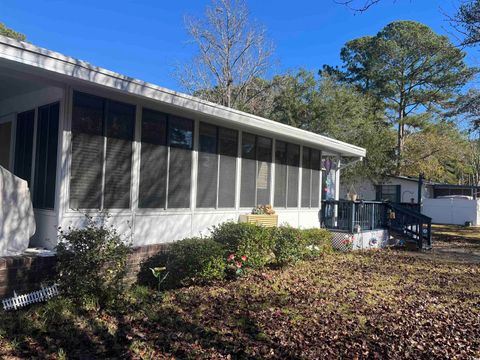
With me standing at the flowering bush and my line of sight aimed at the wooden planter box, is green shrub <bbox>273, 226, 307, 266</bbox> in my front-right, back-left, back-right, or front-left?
front-right

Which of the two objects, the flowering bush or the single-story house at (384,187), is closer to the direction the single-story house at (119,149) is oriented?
the flowering bush

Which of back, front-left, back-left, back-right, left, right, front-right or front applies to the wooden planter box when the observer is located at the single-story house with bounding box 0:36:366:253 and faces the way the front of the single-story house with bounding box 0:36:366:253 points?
front

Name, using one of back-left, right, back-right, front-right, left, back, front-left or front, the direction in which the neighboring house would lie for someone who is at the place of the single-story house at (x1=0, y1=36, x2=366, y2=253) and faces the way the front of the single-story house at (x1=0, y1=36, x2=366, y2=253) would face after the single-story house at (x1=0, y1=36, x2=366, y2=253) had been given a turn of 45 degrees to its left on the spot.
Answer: front-left

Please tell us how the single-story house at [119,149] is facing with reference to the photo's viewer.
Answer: facing the viewer and to the right of the viewer

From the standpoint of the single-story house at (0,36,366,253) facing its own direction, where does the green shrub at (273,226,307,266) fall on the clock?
The green shrub is roughly at 10 o'clock from the single-story house.

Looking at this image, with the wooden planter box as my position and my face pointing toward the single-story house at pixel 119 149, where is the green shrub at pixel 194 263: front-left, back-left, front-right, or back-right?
front-left

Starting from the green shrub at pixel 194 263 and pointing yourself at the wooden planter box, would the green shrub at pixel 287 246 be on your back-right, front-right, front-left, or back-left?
front-right

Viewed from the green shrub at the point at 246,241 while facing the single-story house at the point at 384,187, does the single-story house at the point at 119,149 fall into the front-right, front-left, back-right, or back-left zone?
back-left

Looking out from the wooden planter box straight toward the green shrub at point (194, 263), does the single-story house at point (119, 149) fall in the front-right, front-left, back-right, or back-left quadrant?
front-right

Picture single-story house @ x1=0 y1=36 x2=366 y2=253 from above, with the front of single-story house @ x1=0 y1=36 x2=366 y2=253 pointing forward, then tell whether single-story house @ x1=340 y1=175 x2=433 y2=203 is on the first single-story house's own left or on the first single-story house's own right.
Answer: on the first single-story house's own left

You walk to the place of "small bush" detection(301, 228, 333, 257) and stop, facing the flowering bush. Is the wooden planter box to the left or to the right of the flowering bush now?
right
